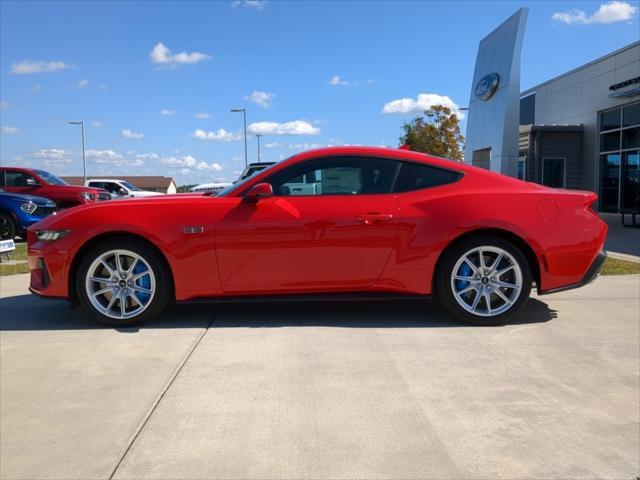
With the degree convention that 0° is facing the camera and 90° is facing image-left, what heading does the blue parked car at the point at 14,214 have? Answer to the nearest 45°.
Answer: approximately 315°

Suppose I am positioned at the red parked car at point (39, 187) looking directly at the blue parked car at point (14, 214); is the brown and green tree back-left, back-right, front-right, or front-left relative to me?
back-left

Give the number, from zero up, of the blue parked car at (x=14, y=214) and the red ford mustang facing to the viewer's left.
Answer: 1

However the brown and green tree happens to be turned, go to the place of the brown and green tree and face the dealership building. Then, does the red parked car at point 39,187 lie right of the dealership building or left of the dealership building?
right

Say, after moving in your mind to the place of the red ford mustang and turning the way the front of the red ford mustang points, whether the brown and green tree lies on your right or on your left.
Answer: on your right

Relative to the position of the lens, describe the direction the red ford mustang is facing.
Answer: facing to the left of the viewer

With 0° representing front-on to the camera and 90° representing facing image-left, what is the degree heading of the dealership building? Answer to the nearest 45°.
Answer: approximately 45°

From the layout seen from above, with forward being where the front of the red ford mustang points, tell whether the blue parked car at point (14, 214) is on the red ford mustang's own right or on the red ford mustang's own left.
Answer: on the red ford mustang's own right

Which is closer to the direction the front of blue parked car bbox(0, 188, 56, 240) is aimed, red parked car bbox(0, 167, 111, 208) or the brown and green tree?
the brown and green tree
